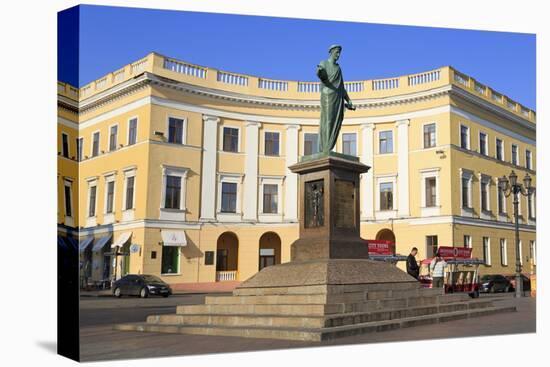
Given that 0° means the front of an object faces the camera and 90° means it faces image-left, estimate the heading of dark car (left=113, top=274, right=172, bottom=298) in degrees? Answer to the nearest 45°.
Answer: approximately 315°

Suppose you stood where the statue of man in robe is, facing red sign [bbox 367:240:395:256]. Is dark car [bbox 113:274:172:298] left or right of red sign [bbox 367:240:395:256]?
left

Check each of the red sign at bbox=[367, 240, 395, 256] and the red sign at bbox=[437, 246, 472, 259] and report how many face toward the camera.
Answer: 2

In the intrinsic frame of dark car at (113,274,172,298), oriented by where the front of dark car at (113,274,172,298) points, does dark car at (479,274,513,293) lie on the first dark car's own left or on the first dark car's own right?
on the first dark car's own left

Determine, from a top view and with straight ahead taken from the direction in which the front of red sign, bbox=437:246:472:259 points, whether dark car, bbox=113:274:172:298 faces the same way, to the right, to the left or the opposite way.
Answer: to the left
